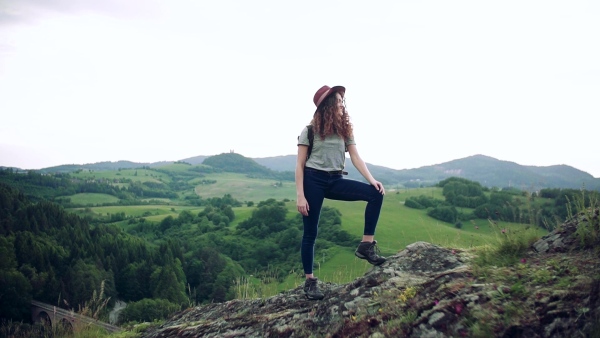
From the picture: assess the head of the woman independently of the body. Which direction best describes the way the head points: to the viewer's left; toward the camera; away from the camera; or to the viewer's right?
to the viewer's right

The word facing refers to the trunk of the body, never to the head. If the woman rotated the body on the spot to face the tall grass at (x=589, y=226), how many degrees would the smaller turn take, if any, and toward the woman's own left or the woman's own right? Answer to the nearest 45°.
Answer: approximately 45° to the woman's own left

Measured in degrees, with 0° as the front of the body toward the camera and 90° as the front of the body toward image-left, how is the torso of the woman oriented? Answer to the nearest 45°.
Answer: approximately 315°
